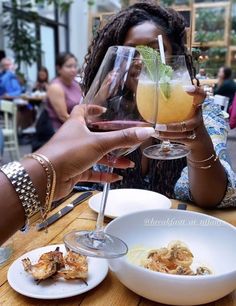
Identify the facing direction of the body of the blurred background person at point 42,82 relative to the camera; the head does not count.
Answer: toward the camera

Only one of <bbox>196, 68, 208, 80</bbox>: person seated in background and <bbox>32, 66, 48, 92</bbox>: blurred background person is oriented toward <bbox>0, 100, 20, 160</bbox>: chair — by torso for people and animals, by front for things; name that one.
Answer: the blurred background person

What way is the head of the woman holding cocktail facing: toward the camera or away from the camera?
toward the camera

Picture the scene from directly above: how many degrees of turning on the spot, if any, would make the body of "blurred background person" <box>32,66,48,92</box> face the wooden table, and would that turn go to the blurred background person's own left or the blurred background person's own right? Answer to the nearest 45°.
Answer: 0° — they already face it

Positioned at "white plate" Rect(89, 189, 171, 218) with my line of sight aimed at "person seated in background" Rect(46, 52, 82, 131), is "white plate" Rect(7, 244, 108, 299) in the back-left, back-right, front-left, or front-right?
back-left

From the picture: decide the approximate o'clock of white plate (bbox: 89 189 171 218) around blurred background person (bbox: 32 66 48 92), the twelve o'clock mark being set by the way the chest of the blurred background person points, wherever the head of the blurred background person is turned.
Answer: The white plate is roughly at 12 o'clock from the blurred background person.

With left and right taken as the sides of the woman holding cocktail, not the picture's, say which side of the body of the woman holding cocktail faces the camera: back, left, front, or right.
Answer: front

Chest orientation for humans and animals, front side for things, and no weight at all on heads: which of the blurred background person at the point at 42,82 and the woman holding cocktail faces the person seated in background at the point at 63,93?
the blurred background person
